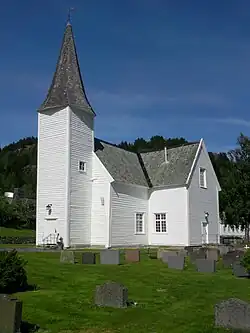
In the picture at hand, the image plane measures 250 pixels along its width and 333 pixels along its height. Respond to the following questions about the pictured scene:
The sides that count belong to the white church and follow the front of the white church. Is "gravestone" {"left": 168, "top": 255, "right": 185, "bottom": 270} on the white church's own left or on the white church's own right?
on the white church's own left

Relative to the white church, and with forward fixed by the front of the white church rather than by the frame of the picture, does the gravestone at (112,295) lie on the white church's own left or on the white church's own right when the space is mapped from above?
on the white church's own left

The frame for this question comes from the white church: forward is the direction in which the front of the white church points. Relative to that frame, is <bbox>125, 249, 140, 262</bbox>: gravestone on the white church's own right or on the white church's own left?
on the white church's own left

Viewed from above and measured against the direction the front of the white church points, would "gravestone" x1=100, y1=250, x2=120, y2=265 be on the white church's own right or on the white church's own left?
on the white church's own left

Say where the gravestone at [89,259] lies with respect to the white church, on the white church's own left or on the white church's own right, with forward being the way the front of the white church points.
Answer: on the white church's own left

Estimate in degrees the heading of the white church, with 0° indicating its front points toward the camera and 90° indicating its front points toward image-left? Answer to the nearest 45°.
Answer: approximately 45°
